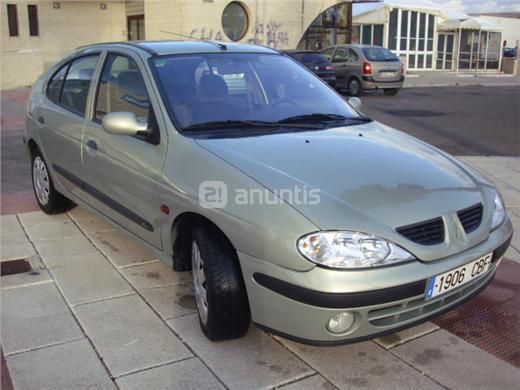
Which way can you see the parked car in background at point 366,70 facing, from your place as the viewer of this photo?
facing away from the viewer and to the left of the viewer

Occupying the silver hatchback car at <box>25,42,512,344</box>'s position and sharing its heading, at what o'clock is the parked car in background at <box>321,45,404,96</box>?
The parked car in background is roughly at 8 o'clock from the silver hatchback car.

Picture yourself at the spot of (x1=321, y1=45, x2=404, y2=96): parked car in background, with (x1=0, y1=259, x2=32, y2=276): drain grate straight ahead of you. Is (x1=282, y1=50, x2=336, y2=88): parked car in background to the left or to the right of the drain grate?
right

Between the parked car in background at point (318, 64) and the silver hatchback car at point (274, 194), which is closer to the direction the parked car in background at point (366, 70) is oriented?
the parked car in background

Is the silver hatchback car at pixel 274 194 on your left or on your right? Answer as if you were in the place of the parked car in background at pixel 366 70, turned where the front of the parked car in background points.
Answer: on your left

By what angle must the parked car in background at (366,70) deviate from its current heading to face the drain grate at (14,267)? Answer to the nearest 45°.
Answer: approximately 135° to its left

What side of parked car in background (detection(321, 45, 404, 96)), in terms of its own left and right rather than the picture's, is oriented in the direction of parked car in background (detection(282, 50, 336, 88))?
left

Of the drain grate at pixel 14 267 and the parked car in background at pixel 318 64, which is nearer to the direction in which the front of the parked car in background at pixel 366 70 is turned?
the parked car in background
